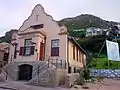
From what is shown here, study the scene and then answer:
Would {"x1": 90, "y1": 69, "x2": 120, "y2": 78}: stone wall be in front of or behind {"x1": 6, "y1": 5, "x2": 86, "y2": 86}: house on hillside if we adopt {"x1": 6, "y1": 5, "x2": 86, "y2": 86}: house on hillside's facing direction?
behind
